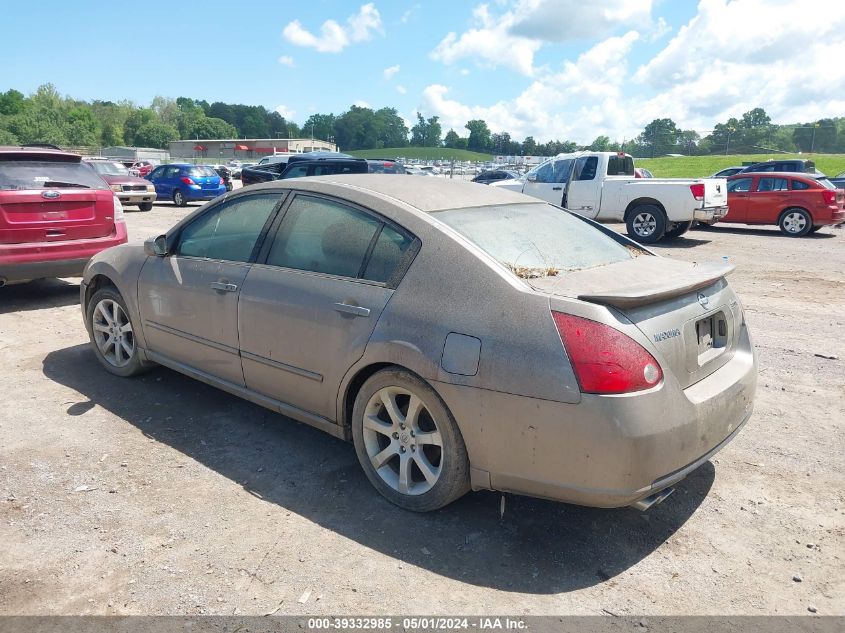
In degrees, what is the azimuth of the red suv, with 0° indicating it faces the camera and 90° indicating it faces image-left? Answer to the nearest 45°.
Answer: approximately 180°

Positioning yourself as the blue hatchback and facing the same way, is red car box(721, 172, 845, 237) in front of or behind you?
behind

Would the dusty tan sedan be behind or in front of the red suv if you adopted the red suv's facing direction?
behind

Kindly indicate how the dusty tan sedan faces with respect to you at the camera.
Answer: facing away from the viewer and to the left of the viewer

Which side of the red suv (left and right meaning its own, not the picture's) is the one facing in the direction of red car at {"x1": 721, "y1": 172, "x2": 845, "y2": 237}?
right

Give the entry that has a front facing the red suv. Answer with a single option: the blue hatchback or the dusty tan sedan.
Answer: the dusty tan sedan

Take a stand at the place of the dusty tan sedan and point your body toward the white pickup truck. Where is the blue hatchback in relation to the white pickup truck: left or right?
left

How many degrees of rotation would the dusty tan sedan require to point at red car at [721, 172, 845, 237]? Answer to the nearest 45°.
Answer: approximately 90° to its right

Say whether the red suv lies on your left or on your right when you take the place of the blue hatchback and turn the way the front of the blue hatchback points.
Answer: on your left

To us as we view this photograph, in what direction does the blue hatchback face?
facing away from the viewer and to the left of the viewer

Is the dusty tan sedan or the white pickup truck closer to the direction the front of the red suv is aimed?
the white pickup truck
